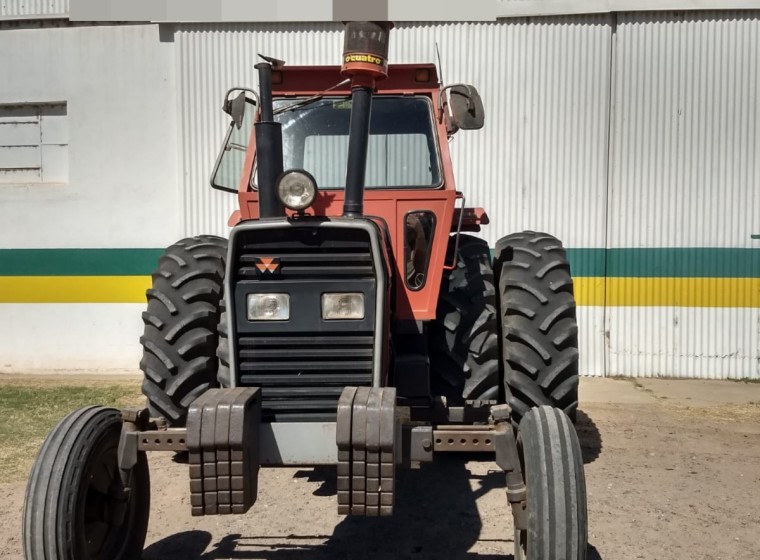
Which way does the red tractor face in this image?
toward the camera
